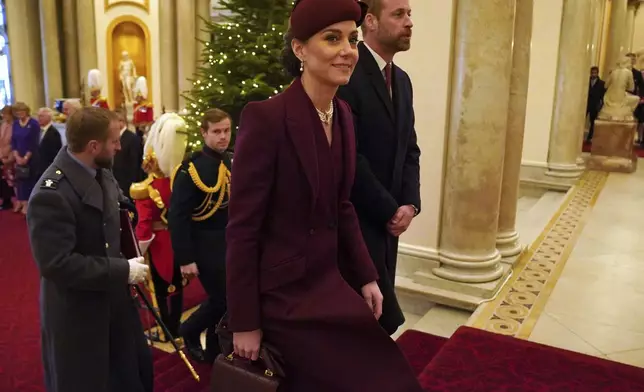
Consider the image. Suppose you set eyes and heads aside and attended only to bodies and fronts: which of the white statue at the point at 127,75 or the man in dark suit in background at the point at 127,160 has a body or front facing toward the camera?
the white statue

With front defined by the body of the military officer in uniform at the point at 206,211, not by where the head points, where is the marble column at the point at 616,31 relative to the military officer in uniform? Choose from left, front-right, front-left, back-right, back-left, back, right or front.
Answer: left

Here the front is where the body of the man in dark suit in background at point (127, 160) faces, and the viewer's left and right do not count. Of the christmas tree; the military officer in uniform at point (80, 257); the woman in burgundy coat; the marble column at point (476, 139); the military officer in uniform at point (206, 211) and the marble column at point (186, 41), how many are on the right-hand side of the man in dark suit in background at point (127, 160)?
1

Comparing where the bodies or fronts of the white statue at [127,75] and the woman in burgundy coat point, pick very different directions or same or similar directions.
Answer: same or similar directions

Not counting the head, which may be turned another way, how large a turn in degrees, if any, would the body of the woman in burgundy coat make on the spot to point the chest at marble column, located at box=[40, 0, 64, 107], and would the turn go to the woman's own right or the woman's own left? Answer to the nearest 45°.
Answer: approximately 180°

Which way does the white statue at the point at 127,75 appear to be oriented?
toward the camera

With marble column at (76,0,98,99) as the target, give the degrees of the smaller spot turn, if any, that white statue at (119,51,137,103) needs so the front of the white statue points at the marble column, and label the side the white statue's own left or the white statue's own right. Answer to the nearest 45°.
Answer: approximately 45° to the white statue's own right

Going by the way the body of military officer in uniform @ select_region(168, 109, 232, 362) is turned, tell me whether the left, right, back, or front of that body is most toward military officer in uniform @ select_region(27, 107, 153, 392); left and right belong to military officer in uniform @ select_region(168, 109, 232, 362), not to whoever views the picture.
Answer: right

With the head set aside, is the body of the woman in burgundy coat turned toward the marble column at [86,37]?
no

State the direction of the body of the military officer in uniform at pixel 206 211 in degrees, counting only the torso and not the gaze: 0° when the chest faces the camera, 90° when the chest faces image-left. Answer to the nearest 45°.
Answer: approximately 315°

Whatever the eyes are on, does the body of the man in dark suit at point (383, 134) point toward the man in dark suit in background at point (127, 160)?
no

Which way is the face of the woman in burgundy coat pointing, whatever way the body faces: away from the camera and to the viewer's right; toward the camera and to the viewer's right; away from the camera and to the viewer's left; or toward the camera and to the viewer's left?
toward the camera and to the viewer's right

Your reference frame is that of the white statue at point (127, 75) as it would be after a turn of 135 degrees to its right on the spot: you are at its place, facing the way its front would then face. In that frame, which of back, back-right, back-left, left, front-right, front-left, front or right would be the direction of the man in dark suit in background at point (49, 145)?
back-left

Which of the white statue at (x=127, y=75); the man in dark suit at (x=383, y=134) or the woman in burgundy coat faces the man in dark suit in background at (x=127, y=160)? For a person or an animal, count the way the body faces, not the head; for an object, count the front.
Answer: the white statue
